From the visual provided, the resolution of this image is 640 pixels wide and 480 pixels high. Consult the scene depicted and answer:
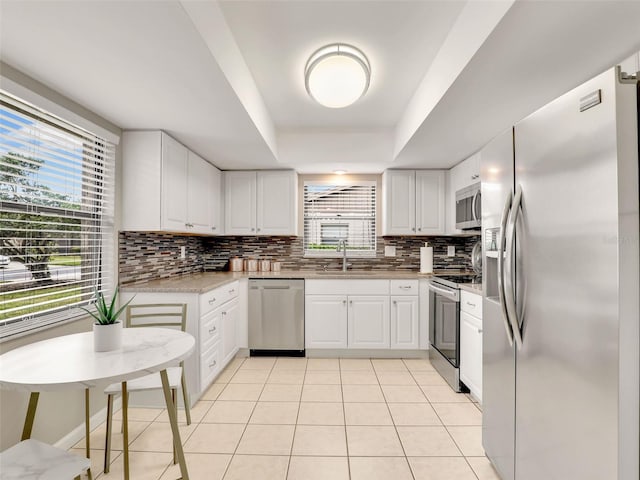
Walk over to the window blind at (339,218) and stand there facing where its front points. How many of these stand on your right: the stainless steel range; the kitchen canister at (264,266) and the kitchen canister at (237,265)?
2

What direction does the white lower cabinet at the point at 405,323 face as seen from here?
toward the camera

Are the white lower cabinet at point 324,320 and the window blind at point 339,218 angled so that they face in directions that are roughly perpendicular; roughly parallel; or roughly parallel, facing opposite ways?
roughly parallel

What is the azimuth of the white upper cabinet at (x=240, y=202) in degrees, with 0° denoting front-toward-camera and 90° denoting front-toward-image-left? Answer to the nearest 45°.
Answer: approximately 0°

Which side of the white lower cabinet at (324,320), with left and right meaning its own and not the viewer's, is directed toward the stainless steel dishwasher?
right

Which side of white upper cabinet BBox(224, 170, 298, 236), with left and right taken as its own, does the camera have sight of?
front

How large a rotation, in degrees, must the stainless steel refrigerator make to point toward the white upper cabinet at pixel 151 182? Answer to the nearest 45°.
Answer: approximately 45° to its right

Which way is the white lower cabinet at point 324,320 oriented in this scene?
toward the camera

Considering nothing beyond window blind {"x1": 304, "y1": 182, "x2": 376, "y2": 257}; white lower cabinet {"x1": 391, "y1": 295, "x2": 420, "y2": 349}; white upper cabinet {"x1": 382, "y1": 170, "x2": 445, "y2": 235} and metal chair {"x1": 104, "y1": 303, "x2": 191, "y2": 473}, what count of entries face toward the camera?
4

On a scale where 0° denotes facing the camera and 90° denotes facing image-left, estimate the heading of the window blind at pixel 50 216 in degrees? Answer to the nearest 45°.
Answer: approximately 315°

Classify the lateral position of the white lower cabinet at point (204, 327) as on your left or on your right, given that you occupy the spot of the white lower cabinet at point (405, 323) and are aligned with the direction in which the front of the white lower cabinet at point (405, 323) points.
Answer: on your right

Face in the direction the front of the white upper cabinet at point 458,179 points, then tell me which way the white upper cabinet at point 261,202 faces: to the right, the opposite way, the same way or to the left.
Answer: to the left

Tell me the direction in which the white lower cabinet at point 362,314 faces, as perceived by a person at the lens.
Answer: facing the viewer

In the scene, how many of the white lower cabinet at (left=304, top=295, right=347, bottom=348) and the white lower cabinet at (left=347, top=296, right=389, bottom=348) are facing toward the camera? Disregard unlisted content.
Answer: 2

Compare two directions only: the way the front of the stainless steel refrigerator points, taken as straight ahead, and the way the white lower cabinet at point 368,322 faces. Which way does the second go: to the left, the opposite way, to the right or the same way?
to the left

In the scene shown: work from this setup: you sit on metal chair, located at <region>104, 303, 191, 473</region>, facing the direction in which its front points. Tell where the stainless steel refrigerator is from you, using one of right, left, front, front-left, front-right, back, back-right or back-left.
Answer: front-left
